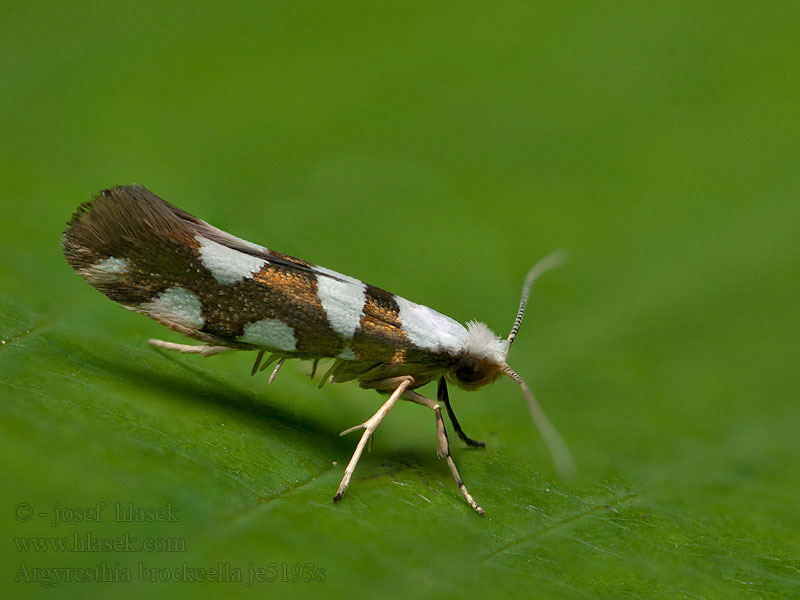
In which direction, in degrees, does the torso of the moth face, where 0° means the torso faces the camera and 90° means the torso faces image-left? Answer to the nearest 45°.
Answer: approximately 270°
